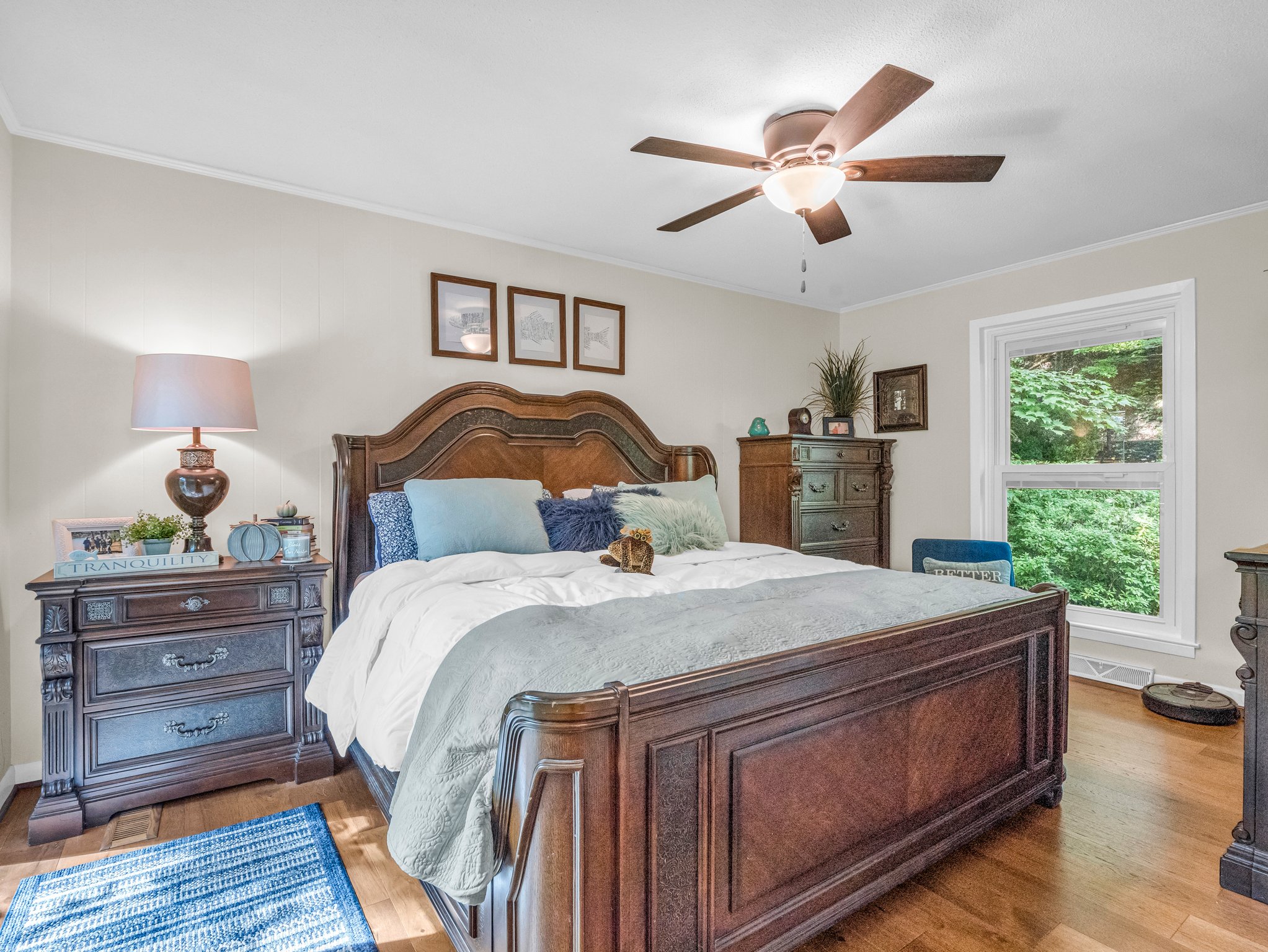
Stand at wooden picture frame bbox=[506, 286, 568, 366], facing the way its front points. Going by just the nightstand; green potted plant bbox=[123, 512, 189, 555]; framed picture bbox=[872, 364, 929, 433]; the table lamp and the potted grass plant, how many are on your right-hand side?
3

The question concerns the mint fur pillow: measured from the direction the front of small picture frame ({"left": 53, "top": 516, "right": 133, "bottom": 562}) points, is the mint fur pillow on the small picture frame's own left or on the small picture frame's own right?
on the small picture frame's own left

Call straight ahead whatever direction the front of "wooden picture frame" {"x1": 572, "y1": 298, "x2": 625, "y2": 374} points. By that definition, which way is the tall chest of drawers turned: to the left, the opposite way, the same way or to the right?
the same way

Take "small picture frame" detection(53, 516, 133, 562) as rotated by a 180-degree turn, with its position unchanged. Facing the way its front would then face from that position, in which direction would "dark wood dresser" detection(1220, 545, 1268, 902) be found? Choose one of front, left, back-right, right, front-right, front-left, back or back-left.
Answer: back-right

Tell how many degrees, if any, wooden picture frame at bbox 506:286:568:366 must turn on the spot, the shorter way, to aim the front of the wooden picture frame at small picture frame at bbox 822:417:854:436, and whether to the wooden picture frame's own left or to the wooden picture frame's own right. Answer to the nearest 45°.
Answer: approximately 45° to the wooden picture frame's own left

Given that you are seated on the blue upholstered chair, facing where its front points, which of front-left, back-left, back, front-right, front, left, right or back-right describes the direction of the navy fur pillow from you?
front-right

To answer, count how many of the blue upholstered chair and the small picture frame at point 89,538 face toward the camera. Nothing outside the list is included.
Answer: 2

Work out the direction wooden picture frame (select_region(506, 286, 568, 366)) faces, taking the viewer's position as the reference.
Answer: facing the viewer and to the right of the viewer

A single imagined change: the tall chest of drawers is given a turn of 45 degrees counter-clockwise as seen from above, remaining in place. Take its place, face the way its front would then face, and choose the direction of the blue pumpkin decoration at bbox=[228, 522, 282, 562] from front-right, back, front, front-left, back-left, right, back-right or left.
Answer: back-right

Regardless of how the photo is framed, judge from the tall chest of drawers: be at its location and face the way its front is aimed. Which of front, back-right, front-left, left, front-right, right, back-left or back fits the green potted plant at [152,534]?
right

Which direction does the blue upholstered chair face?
toward the camera

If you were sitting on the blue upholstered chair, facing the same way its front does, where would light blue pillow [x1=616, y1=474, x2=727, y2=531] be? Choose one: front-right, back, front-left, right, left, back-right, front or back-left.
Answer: front-right

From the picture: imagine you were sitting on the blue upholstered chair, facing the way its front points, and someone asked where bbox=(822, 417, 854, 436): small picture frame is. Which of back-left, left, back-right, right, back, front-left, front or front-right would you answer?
back-right

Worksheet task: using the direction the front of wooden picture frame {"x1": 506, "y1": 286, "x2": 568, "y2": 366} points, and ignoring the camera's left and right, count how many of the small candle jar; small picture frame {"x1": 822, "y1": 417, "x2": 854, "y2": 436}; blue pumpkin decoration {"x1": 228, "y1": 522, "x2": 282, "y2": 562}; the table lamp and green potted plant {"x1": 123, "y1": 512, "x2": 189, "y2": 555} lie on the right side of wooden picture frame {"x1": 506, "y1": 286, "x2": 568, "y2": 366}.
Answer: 4

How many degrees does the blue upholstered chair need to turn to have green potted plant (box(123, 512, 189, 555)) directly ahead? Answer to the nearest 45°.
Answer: approximately 45° to its right

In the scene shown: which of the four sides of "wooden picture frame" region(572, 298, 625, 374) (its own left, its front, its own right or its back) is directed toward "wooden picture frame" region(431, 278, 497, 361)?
right

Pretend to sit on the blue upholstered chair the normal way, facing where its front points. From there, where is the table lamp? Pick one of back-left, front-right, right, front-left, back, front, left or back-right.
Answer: front-right
